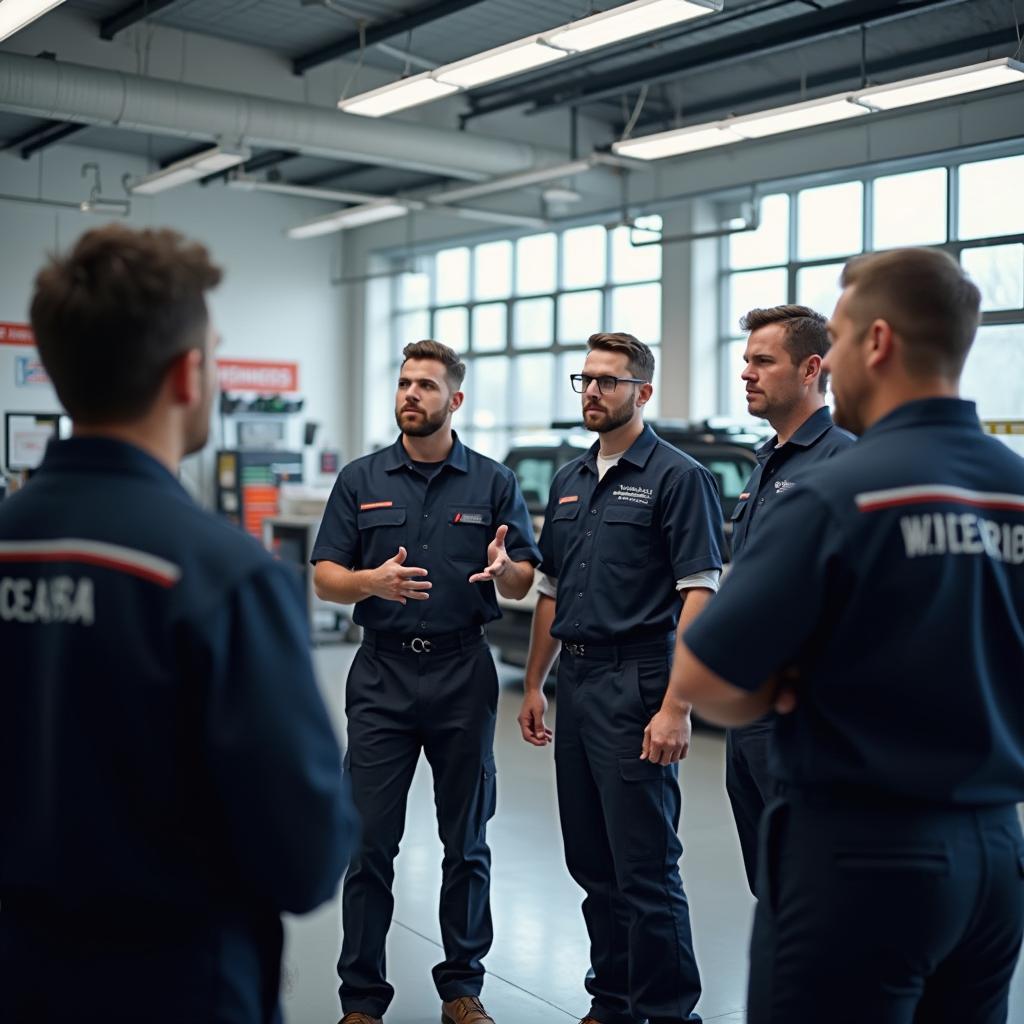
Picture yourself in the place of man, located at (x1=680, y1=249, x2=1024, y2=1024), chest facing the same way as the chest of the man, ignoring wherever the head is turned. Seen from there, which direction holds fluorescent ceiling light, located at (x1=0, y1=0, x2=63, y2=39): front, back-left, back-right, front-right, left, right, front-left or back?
front

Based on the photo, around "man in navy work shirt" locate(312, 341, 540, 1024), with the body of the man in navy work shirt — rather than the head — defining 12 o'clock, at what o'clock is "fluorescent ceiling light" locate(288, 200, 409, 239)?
The fluorescent ceiling light is roughly at 6 o'clock from the man in navy work shirt.

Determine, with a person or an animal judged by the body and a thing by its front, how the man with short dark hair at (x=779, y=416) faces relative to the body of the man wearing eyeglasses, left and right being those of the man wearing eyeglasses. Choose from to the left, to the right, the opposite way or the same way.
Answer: the same way

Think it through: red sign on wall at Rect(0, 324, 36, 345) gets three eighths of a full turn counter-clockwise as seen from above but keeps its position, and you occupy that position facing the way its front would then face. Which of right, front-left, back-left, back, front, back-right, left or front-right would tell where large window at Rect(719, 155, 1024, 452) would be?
right

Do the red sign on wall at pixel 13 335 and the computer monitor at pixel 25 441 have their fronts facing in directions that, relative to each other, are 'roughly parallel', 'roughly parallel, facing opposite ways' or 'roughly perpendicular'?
roughly parallel

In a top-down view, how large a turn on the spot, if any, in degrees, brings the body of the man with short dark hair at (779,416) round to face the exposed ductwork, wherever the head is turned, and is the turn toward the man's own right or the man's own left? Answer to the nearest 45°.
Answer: approximately 90° to the man's own right

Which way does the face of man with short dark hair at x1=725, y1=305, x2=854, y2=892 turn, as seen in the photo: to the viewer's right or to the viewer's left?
to the viewer's left

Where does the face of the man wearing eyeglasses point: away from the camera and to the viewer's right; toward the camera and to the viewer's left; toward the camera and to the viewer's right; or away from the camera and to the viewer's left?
toward the camera and to the viewer's left

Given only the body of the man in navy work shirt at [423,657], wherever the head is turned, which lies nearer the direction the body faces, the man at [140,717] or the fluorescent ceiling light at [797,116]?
the man

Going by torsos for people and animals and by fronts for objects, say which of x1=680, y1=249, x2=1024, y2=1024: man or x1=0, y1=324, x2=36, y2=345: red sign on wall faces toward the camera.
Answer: the red sign on wall

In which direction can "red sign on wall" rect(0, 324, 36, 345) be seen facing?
toward the camera

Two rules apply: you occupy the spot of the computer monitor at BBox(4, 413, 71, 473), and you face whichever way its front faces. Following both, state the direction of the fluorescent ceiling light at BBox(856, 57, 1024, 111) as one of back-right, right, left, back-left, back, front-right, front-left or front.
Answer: front-left

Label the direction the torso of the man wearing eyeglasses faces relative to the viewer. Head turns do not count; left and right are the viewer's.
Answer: facing the viewer and to the left of the viewer

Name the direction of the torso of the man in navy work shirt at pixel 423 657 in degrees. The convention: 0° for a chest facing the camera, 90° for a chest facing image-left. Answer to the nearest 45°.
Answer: approximately 0°

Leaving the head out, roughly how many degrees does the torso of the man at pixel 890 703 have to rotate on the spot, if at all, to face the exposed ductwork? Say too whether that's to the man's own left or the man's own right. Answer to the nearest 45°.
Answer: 0° — they already face it

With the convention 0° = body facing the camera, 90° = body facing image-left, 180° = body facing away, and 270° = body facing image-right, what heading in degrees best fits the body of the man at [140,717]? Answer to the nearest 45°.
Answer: approximately 225°

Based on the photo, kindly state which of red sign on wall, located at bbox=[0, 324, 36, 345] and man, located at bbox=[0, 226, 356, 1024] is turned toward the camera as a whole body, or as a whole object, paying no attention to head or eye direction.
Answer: the red sign on wall

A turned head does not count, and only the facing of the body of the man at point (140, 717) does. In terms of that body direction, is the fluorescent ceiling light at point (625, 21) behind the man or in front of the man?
in front

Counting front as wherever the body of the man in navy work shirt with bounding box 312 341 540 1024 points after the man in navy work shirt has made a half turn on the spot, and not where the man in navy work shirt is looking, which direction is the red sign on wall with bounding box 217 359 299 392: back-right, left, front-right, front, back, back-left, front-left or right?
front

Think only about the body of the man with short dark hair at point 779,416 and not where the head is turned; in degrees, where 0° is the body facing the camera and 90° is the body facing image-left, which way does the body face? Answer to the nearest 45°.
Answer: approximately 45°
